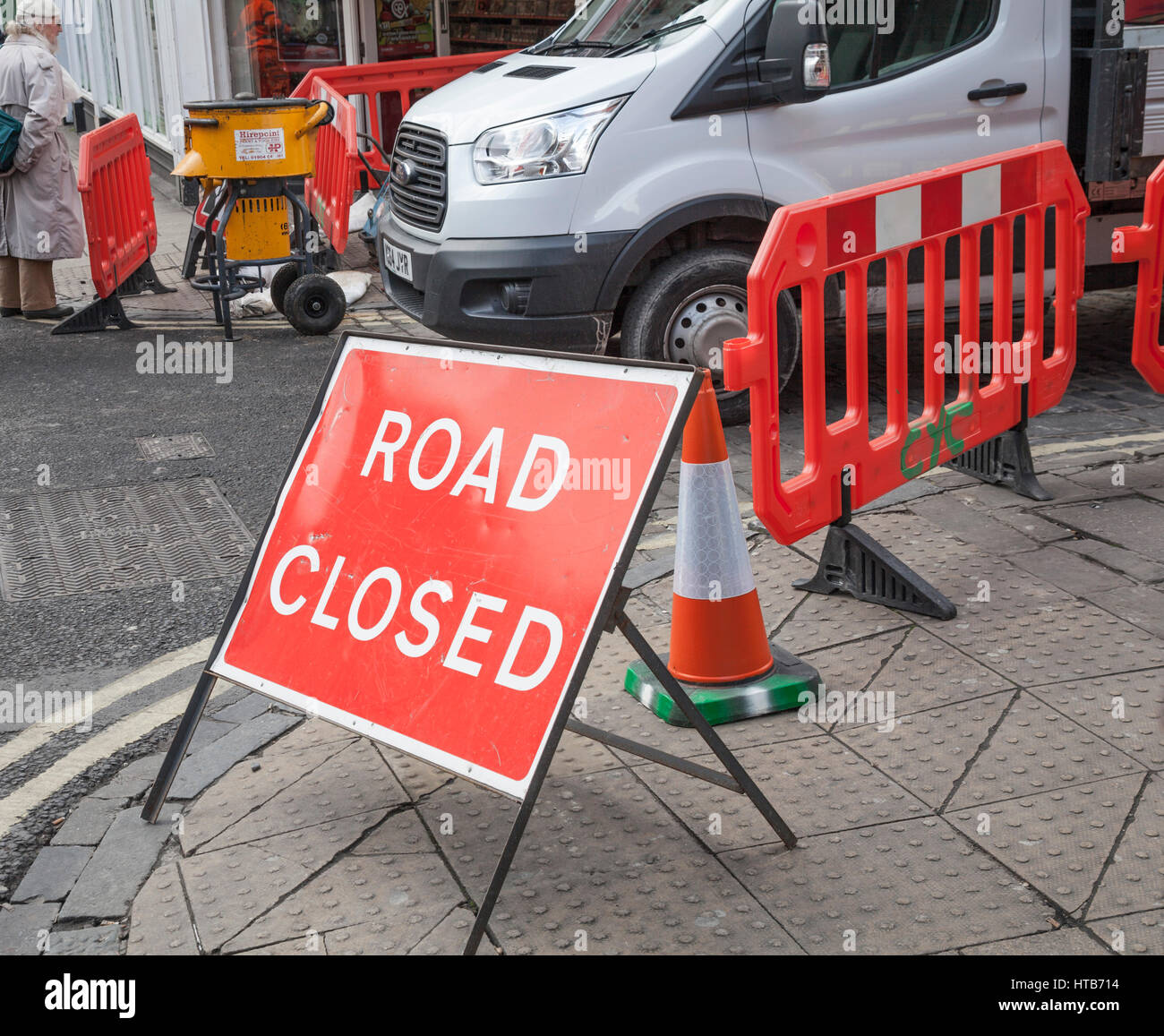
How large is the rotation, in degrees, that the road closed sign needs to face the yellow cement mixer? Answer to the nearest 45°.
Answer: approximately 135° to its right

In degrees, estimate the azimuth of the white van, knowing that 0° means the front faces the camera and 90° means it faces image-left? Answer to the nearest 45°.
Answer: approximately 45°

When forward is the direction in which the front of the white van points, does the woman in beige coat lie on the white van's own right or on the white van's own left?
on the white van's own right
